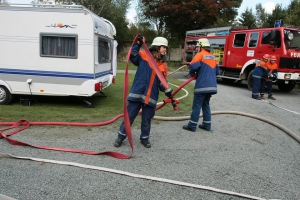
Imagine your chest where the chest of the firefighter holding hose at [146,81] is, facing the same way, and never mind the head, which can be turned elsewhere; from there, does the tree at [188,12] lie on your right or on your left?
on your left

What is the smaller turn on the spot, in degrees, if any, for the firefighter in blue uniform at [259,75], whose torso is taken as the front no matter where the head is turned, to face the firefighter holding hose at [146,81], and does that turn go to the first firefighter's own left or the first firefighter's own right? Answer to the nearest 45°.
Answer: approximately 90° to the first firefighter's own right

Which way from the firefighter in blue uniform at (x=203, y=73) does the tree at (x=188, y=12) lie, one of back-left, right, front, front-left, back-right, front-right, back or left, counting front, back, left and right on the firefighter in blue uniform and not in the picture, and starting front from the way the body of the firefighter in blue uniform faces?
front-right

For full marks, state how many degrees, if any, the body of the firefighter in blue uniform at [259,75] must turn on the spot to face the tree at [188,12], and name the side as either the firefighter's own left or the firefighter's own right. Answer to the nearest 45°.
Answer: approximately 135° to the firefighter's own left

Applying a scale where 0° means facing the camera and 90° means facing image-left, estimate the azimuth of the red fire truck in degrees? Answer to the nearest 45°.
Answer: approximately 315°

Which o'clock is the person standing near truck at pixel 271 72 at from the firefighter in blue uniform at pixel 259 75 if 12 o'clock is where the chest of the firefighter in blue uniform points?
The person standing near truck is roughly at 10 o'clock from the firefighter in blue uniform.

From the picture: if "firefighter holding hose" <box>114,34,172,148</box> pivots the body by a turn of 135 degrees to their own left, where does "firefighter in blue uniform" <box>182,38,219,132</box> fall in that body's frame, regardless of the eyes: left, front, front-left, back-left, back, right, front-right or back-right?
front-right

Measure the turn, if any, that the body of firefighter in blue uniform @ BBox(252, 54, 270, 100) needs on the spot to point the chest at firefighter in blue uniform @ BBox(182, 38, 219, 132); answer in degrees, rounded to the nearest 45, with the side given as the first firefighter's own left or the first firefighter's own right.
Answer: approximately 90° to the first firefighter's own right
